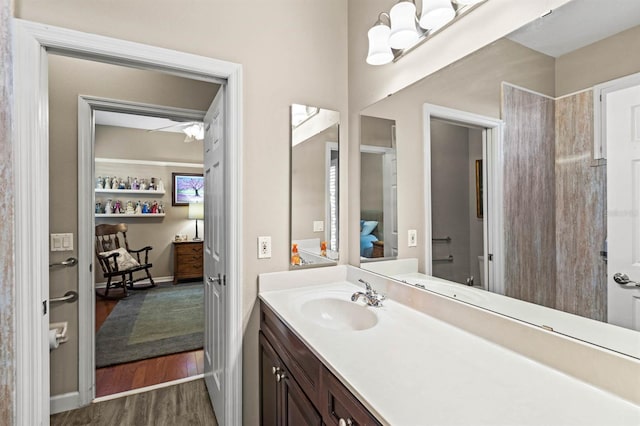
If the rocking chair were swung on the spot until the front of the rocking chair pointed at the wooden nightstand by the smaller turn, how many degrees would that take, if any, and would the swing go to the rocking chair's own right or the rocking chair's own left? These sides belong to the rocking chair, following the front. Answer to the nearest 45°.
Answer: approximately 45° to the rocking chair's own left

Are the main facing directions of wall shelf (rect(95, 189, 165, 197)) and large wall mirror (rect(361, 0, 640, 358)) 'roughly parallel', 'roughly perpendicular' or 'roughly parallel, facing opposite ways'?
roughly perpendicular

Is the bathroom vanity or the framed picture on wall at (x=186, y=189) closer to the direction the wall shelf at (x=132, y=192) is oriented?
the bathroom vanity

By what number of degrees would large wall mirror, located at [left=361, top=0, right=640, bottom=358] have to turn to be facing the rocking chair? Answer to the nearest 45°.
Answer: approximately 45° to its right

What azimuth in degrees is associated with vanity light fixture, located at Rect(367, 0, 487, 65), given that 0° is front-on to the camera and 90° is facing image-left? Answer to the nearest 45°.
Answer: approximately 45°

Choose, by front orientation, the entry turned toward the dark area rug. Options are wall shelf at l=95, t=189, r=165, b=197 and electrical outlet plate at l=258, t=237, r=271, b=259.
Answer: the wall shelf
